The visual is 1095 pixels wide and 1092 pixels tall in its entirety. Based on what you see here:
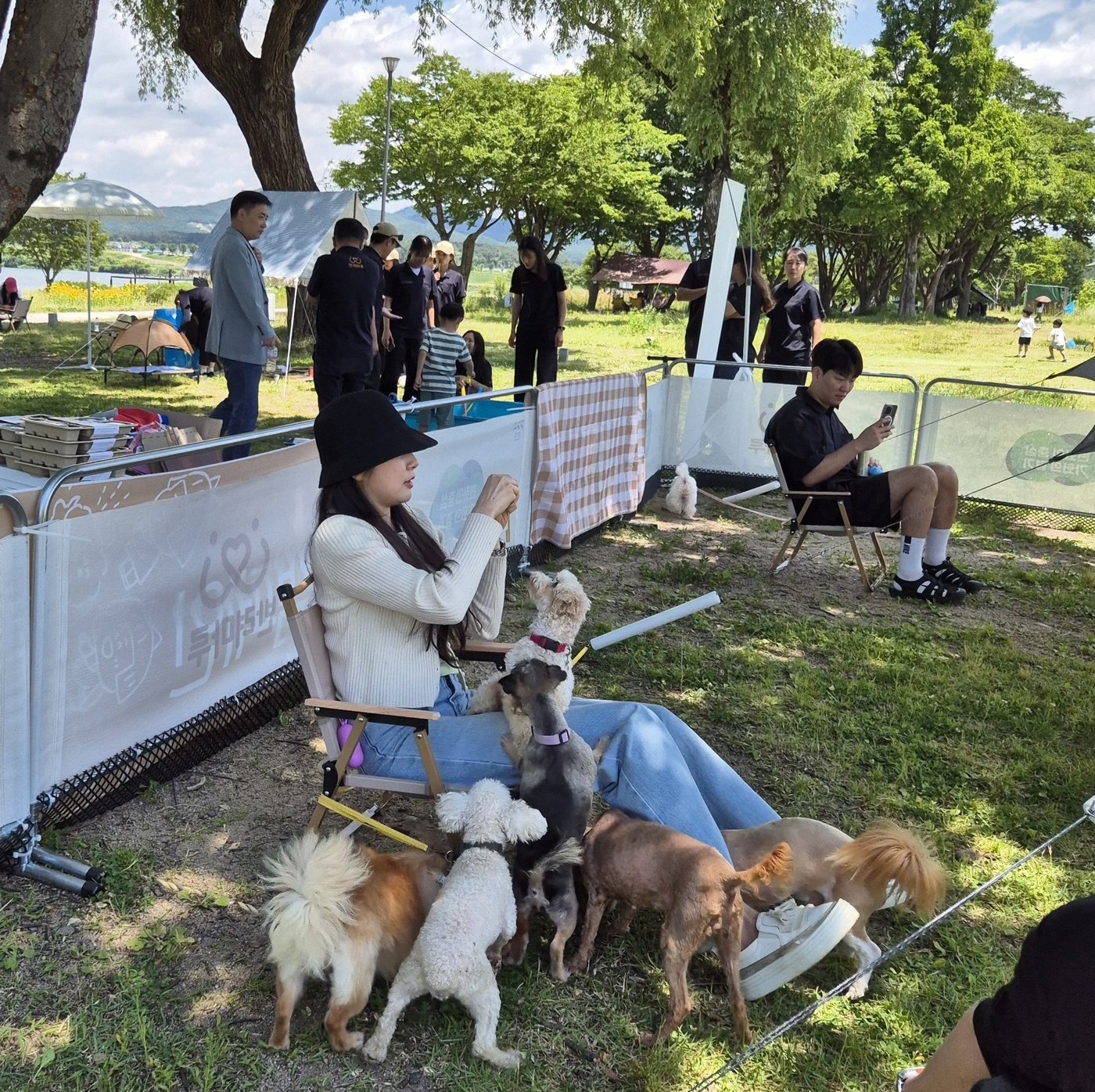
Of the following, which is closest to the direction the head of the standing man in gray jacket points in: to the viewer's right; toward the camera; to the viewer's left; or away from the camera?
to the viewer's right

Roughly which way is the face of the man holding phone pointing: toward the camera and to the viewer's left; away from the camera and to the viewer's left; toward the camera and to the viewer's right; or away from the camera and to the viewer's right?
toward the camera and to the viewer's right

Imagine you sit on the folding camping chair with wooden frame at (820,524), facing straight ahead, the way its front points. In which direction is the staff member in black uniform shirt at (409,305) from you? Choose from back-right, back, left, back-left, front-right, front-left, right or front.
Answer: back-left

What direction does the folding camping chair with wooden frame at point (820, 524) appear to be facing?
to the viewer's right

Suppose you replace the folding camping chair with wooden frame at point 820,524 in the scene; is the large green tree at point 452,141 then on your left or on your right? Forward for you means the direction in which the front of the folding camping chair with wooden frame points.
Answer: on your left

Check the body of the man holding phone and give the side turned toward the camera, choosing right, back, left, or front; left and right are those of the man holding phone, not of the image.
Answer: right

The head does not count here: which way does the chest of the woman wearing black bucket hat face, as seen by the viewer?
to the viewer's right

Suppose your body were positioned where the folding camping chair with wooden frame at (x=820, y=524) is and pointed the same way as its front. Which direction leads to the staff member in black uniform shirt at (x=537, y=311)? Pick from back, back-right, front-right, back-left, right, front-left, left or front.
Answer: back-left

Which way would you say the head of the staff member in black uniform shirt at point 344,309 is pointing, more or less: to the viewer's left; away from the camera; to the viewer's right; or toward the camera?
away from the camera

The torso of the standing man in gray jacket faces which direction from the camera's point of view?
to the viewer's right
